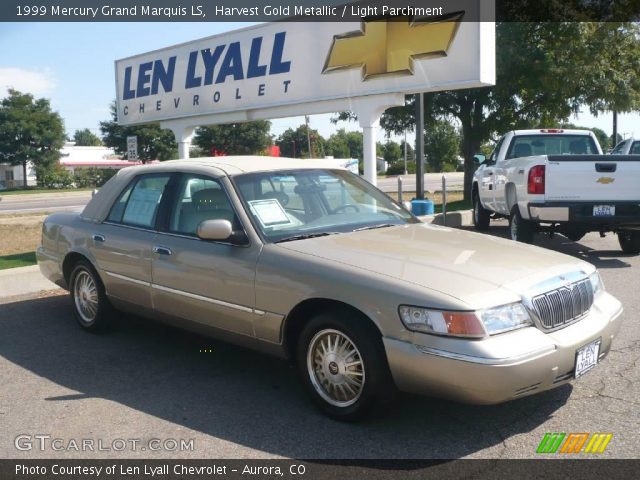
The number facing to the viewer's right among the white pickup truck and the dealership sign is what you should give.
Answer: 0

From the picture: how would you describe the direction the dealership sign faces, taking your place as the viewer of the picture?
facing the viewer and to the left of the viewer

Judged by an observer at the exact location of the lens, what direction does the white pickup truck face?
facing away from the viewer and to the left of the viewer

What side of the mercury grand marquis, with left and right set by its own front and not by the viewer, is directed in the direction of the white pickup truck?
left

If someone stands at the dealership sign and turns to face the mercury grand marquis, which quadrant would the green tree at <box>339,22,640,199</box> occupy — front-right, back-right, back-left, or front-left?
back-left

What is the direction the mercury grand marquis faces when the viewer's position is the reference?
facing the viewer and to the right of the viewer

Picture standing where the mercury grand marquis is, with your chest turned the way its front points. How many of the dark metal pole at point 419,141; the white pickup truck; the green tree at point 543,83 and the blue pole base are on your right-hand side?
0

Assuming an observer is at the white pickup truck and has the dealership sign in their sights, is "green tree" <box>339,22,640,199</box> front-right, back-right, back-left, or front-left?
front-right

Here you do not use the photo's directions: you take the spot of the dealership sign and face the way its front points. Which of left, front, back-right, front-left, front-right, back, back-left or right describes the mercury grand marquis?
front-left

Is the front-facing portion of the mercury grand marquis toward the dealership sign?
no

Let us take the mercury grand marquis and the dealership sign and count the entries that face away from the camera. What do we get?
0

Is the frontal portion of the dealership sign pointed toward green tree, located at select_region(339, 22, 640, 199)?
no

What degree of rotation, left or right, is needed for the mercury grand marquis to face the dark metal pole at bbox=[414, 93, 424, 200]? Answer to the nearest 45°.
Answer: approximately 135° to its left

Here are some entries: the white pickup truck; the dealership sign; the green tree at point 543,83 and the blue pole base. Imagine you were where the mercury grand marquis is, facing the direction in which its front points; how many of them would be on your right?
0

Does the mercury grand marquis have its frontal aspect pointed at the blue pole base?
no

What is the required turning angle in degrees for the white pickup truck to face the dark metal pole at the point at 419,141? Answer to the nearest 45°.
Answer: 0° — it already faces it

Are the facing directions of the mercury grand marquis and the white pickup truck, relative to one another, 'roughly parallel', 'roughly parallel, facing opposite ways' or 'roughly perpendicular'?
roughly parallel, facing opposite ways
